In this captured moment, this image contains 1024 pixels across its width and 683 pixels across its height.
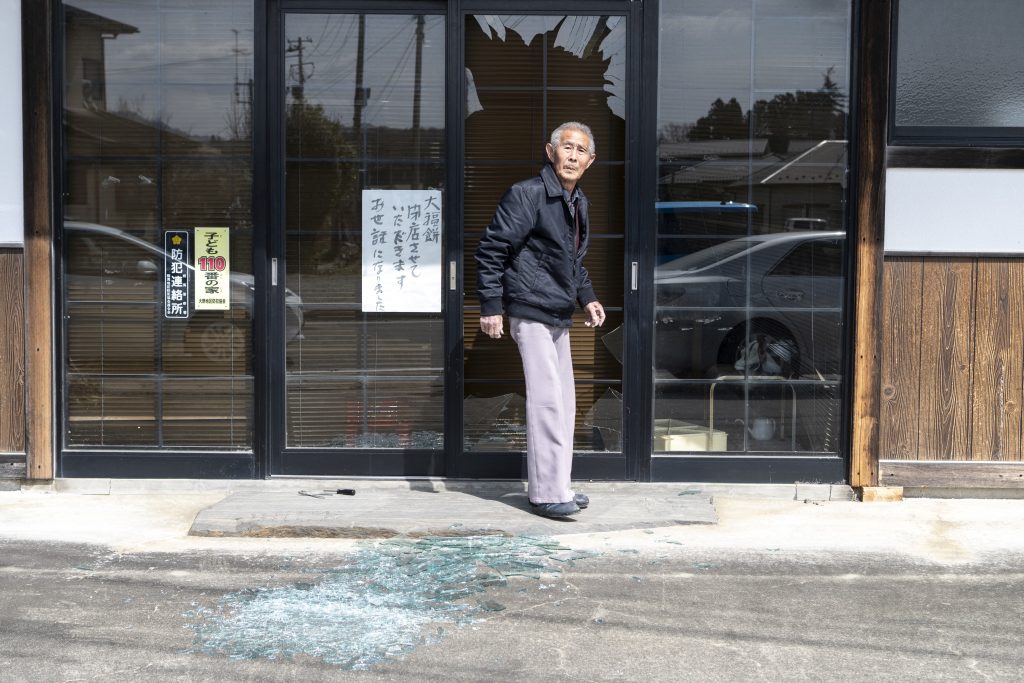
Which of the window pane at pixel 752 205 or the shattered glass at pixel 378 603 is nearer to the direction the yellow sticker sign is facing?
the shattered glass

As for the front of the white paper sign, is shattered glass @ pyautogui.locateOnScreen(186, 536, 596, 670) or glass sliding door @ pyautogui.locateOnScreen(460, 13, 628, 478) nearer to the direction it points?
the shattered glass

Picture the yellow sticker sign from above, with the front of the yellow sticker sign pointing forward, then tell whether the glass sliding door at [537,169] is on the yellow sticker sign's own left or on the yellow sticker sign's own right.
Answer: on the yellow sticker sign's own left

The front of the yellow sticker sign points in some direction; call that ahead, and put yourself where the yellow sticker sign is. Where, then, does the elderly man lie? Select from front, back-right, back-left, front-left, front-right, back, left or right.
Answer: front-left

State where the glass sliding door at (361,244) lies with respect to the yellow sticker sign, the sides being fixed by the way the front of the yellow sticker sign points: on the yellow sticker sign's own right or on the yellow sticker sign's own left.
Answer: on the yellow sticker sign's own left

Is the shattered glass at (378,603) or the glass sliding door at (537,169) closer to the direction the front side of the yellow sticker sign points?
the shattered glass

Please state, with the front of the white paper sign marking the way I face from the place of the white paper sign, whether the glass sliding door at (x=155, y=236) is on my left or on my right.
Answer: on my right

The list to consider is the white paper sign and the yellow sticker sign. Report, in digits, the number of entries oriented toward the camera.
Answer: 2

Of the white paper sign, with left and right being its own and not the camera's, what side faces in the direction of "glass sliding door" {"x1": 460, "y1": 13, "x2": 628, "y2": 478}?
left

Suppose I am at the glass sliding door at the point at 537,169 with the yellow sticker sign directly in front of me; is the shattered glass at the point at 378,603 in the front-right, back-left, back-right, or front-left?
front-left

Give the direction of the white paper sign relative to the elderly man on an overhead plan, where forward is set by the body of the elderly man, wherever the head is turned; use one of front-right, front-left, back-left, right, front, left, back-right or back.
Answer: back

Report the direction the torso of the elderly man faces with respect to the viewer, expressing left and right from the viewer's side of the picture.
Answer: facing the viewer and to the right of the viewer

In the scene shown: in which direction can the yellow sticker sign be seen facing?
toward the camera

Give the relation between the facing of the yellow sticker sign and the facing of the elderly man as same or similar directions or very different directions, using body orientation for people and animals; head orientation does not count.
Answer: same or similar directions

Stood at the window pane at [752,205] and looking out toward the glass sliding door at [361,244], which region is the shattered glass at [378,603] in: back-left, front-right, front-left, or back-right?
front-left

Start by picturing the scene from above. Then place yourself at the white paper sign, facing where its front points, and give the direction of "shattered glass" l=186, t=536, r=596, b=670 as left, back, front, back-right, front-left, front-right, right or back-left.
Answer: front
